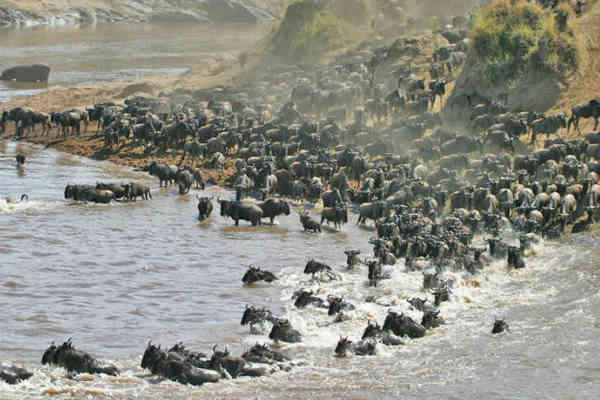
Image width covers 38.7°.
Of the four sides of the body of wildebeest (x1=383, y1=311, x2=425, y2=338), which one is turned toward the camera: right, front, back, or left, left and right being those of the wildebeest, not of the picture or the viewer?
left

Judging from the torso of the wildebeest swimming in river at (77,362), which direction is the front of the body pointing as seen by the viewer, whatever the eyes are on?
to the viewer's left

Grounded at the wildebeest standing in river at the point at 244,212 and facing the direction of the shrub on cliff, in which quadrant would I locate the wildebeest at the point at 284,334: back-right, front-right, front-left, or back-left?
back-right

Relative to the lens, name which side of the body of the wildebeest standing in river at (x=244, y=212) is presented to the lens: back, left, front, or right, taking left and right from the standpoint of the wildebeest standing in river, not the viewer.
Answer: left

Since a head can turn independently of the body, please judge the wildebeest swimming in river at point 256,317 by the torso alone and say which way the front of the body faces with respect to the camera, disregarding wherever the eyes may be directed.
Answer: to the viewer's left

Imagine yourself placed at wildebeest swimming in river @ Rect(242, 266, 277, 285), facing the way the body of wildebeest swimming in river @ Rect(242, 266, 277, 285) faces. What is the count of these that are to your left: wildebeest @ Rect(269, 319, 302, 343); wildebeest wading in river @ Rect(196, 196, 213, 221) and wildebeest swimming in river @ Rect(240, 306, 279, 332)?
2

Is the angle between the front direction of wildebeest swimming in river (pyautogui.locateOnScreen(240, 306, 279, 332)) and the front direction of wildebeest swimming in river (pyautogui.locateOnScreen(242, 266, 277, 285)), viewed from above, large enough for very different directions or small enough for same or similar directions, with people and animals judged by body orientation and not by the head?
same or similar directions

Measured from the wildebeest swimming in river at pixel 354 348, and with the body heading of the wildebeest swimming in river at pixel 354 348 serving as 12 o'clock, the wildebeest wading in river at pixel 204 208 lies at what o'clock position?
the wildebeest wading in river at pixel 204 208 is roughly at 2 o'clock from the wildebeest swimming in river at pixel 354 348.

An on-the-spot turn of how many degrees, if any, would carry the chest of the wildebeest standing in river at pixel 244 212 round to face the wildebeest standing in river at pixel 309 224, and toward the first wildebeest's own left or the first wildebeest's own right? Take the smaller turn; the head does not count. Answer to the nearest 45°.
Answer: approximately 135° to the first wildebeest's own left

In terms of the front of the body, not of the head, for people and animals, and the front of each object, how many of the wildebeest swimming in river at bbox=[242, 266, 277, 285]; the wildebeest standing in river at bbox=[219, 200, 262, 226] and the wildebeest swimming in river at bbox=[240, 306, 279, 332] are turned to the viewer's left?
3

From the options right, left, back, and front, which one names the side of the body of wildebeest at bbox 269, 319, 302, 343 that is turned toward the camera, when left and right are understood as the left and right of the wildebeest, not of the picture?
left

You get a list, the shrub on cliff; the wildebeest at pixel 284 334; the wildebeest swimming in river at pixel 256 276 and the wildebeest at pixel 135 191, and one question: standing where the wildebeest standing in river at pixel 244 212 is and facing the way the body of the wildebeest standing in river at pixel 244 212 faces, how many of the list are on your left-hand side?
2

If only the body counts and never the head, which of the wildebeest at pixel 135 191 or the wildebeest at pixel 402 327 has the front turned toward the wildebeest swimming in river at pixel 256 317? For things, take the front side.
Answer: the wildebeest at pixel 402 327

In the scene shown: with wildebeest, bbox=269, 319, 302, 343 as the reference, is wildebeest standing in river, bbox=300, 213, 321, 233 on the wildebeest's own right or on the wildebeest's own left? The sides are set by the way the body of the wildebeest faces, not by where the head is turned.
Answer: on the wildebeest's own right

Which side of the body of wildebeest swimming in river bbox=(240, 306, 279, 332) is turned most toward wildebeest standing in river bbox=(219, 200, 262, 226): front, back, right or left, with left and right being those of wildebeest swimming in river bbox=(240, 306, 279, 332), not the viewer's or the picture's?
right

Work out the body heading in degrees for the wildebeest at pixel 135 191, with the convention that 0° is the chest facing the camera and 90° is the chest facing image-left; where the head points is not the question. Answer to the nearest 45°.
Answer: approximately 90°
